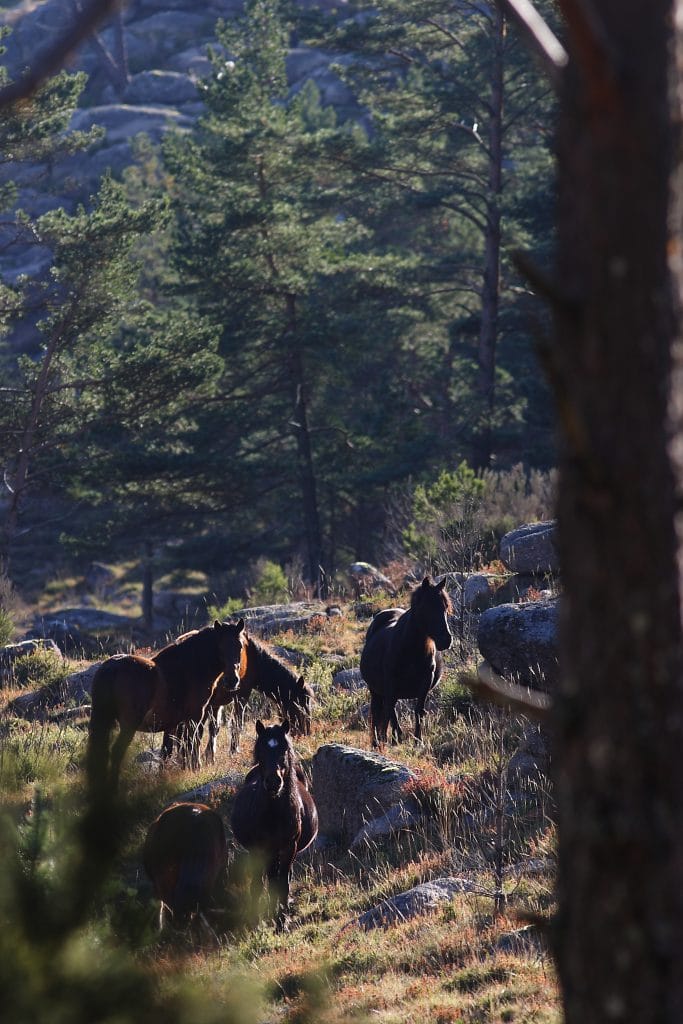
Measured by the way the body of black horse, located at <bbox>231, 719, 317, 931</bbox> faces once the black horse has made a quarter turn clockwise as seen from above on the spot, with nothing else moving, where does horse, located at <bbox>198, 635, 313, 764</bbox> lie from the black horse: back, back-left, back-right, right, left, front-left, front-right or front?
right

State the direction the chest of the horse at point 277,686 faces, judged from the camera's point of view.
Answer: to the viewer's right

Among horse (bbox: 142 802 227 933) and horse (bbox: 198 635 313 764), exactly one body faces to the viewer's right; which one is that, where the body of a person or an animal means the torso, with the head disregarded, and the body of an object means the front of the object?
horse (bbox: 198 635 313 764)

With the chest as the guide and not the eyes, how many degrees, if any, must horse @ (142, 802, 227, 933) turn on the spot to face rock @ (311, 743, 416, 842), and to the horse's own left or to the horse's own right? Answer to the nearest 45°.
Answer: approximately 45° to the horse's own right

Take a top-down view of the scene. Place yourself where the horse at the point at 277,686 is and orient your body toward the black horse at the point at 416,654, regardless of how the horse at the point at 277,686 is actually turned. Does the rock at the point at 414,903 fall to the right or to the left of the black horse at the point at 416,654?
right

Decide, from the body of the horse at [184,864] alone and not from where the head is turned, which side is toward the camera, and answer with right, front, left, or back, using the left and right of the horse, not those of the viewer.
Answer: back

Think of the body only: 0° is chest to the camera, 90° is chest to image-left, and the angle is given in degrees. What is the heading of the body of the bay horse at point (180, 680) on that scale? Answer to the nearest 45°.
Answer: approximately 225°

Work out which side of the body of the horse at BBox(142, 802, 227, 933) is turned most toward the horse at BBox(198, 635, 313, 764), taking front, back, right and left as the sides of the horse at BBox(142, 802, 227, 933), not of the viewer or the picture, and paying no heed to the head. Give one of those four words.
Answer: front

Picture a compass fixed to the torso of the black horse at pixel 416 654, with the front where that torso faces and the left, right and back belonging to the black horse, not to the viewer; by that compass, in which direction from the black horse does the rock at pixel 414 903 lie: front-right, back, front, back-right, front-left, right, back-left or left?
front-right

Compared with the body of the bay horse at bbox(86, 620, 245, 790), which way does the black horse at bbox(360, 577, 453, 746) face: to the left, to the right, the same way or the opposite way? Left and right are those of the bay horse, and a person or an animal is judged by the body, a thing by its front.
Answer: to the right

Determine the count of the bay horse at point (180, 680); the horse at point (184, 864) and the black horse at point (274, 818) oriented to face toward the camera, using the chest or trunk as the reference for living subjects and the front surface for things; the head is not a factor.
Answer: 1

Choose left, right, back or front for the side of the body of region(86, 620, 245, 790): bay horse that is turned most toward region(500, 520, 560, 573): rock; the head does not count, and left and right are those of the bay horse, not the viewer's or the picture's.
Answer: front

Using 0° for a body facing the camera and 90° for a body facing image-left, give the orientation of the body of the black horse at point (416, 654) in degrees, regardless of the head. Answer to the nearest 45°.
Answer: approximately 315°

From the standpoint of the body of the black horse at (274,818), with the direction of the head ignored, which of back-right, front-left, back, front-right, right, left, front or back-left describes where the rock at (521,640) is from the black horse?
back-left
